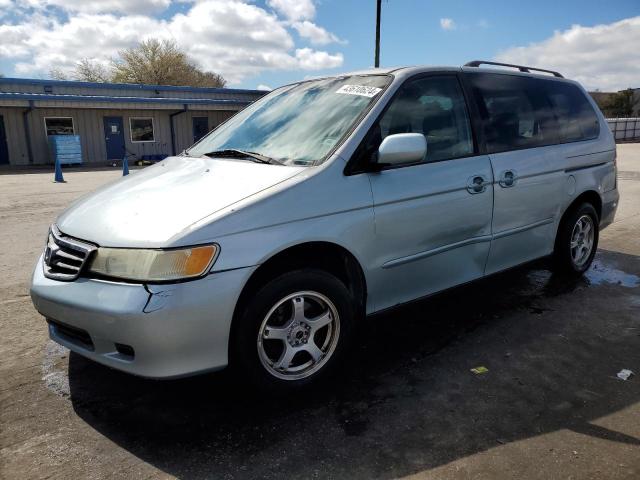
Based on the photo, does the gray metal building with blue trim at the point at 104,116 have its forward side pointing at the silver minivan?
yes

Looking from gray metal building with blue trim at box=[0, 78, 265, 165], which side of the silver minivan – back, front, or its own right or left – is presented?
right

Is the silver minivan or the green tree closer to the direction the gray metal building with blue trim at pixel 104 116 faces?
the silver minivan

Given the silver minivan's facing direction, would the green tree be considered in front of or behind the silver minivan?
behind

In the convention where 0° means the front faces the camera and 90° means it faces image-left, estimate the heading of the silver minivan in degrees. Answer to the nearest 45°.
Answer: approximately 45°

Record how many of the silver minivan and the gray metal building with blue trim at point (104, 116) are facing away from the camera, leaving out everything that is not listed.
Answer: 0

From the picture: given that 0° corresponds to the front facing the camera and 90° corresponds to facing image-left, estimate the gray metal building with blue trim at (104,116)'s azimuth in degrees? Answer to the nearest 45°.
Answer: approximately 0°
